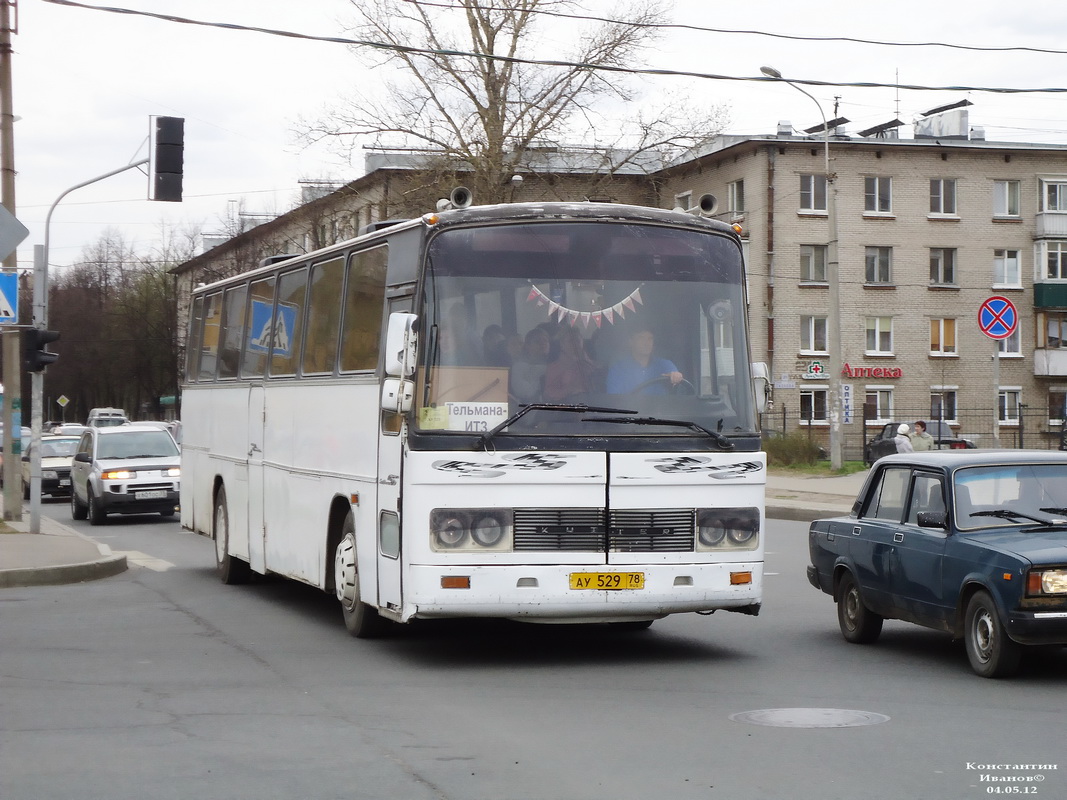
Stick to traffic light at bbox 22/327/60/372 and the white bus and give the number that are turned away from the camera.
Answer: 0

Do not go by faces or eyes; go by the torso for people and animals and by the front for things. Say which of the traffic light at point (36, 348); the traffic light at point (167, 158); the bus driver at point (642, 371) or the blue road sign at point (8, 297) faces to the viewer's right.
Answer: the traffic light at point (36, 348)

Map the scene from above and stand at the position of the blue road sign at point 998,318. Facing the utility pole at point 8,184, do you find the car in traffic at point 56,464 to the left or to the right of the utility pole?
right

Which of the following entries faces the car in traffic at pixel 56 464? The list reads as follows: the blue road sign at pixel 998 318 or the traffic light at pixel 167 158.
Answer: the traffic light

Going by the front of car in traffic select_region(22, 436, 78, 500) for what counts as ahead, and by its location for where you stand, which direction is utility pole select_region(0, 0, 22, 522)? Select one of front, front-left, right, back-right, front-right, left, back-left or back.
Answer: front-right

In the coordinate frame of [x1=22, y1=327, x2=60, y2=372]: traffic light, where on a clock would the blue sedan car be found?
The blue sedan car is roughly at 2 o'clock from the traffic light.

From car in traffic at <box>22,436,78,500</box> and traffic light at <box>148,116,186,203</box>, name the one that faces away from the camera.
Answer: the traffic light

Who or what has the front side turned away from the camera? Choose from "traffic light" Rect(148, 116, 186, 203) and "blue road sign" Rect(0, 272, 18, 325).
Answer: the traffic light
